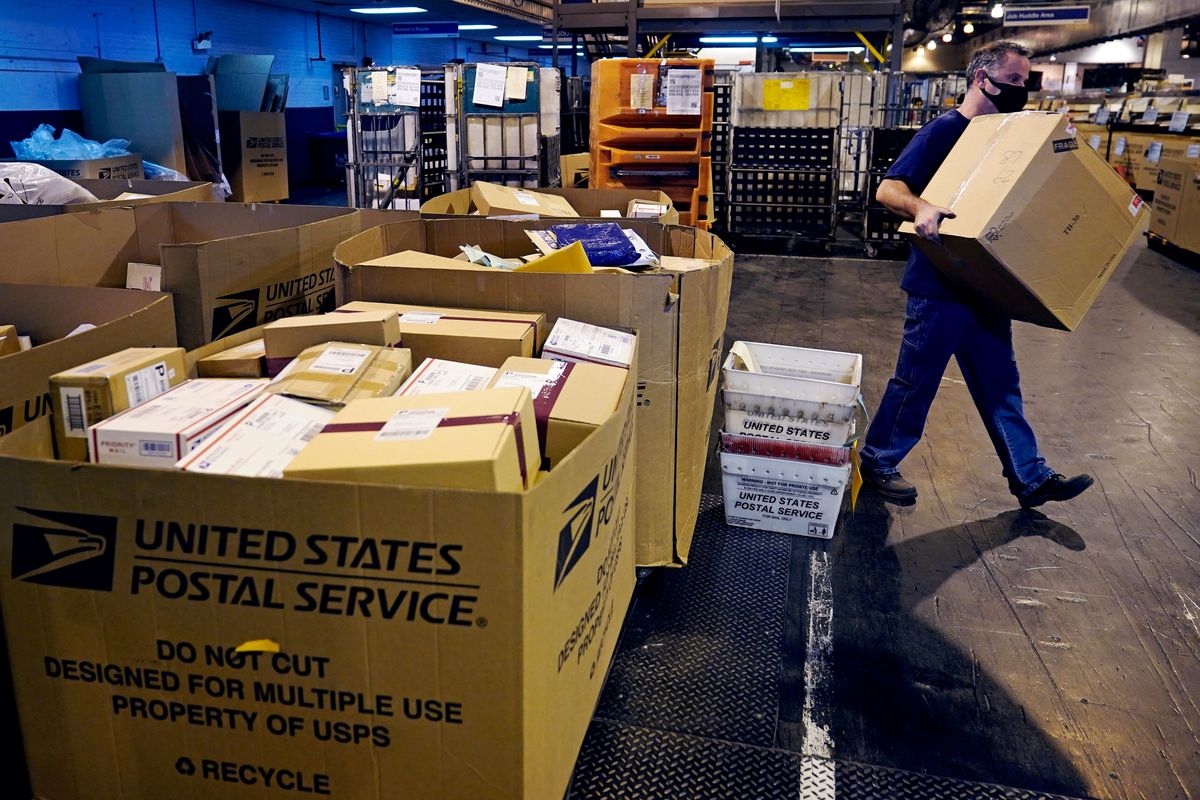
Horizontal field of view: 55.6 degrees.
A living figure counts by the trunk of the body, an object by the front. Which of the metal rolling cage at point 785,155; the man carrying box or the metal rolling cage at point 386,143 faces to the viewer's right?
the man carrying box

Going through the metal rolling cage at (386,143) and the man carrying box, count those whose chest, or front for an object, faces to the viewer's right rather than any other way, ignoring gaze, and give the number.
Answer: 1

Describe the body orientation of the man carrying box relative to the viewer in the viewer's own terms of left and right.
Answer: facing to the right of the viewer
